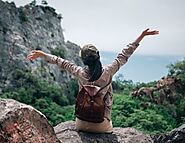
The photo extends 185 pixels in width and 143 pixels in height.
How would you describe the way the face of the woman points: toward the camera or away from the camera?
away from the camera

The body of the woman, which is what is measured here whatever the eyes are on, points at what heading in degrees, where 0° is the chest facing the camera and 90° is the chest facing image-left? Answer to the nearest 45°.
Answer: approximately 180°
